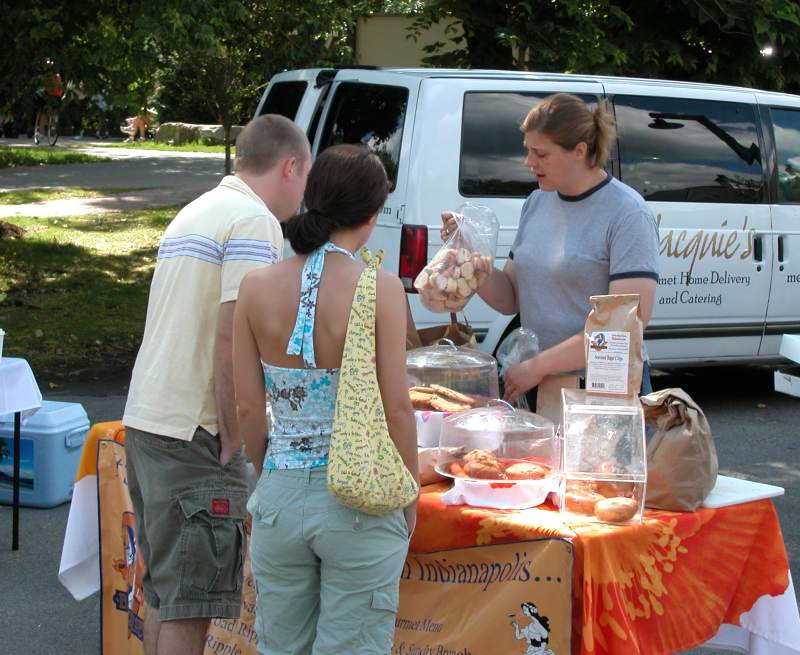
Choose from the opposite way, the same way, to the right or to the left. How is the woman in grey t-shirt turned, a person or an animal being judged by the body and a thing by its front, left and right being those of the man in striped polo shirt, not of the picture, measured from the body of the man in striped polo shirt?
the opposite way

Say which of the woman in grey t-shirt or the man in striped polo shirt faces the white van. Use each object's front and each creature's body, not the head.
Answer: the man in striped polo shirt

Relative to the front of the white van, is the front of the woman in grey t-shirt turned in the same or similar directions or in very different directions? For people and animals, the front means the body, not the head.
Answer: very different directions

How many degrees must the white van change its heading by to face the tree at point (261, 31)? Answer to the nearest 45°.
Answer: approximately 90° to its left

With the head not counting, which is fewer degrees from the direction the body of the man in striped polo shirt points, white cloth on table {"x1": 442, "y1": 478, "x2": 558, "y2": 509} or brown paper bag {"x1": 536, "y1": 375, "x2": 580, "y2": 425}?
the brown paper bag

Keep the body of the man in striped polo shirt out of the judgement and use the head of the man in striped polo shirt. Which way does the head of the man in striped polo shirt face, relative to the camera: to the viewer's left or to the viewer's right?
to the viewer's right

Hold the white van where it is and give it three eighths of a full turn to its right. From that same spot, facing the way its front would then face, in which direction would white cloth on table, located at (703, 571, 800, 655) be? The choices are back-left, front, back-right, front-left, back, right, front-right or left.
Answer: front

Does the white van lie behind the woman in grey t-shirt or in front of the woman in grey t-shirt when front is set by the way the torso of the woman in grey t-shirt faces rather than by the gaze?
behind

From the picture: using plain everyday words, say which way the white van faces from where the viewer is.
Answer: facing away from the viewer and to the right of the viewer
